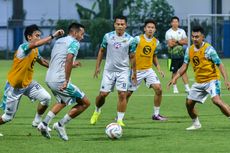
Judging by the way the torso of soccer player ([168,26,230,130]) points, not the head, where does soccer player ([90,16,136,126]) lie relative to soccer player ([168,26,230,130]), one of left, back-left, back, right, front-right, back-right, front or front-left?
right

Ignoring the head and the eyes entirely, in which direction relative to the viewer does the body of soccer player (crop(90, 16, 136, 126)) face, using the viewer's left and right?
facing the viewer

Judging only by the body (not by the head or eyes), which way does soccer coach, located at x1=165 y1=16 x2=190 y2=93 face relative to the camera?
toward the camera

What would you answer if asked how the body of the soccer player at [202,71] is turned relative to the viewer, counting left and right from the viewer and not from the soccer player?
facing the viewer and to the left of the viewer

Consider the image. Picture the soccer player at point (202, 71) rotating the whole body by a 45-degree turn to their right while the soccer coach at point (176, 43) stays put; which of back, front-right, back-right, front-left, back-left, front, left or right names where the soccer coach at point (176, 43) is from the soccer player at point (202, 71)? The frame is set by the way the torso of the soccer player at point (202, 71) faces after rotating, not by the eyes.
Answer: right

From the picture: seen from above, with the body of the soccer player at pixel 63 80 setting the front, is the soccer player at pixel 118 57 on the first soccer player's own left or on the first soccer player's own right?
on the first soccer player's own left

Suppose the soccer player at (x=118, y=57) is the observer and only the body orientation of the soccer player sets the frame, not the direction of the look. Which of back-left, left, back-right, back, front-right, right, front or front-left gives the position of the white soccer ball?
front

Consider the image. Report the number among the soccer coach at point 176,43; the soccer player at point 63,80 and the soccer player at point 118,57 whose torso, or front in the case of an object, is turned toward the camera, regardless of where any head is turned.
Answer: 2

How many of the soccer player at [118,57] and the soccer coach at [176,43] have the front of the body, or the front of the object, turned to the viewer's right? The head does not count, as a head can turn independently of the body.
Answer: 0

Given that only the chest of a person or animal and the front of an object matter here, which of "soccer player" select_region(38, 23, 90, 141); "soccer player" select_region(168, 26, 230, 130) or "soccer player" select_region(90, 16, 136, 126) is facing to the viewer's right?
"soccer player" select_region(38, 23, 90, 141)

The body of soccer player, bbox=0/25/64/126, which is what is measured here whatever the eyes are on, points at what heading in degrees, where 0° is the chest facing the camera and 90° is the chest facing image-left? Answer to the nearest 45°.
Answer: approximately 315°

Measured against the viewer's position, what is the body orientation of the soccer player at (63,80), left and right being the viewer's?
facing to the right of the viewer

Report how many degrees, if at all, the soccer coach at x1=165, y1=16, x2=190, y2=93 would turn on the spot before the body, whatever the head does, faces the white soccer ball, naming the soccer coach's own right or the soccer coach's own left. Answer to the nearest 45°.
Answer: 0° — they already face it
